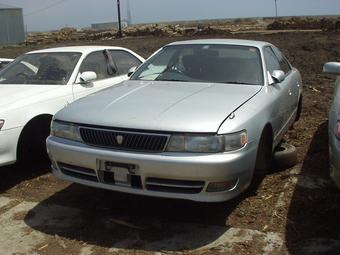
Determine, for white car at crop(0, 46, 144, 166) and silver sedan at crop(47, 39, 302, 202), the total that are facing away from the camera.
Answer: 0

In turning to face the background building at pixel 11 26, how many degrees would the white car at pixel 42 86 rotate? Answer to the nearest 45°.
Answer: approximately 135° to its right

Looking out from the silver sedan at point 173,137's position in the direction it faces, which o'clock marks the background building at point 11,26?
The background building is roughly at 4 o'clock from the silver sedan.

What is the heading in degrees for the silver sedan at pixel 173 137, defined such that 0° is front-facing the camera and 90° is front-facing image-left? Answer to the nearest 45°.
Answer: approximately 45°

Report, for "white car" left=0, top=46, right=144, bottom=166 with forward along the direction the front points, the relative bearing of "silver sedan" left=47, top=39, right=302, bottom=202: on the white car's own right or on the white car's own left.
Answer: on the white car's own left

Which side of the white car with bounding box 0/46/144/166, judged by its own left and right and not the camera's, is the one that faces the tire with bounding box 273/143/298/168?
left

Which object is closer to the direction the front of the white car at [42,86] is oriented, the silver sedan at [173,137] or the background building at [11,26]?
the silver sedan

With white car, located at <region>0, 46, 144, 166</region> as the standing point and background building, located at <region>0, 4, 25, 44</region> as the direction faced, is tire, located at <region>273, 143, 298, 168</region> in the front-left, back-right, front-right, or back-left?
back-right

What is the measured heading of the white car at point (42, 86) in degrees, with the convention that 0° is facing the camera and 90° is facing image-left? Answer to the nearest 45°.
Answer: approximately 45°
